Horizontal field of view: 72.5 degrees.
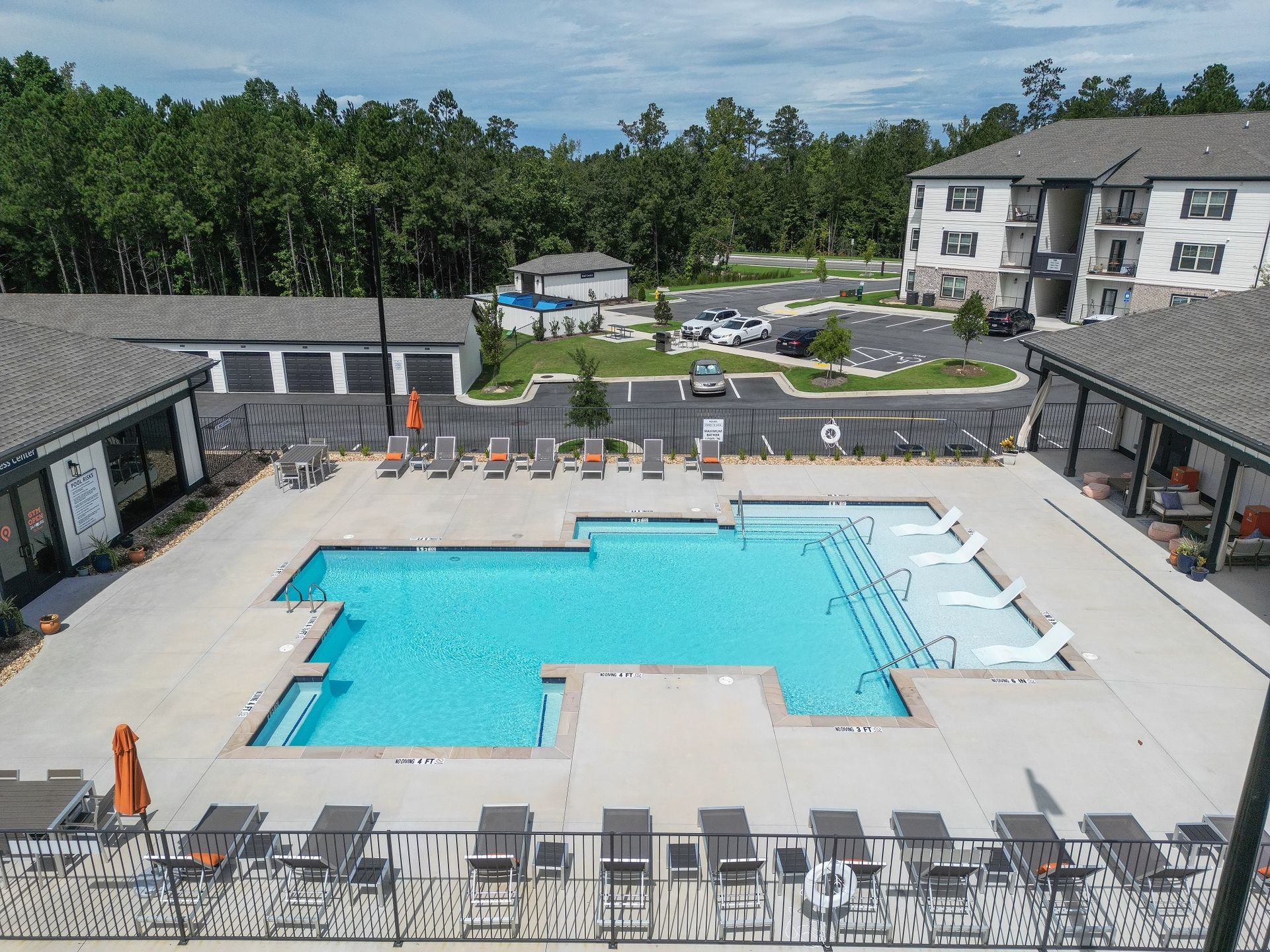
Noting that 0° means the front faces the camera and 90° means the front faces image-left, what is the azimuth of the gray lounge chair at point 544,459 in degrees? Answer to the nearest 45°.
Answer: approximately 0°

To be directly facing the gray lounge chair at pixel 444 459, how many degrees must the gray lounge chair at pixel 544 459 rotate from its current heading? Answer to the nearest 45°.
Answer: approximately 90° to its right

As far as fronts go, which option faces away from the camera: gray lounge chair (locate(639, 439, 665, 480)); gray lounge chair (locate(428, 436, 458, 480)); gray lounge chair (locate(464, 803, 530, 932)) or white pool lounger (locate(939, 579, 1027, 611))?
gray lounge chair (locate(464, 803, 530, 932))

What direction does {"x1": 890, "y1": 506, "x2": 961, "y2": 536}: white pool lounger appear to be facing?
to the viewer's left

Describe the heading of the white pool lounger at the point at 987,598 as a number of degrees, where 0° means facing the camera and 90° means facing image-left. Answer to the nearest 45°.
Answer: approximately 90°

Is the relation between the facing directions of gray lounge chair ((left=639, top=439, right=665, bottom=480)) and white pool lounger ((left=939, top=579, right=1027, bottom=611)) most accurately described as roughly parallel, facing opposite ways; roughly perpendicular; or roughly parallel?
roughly perpendicular

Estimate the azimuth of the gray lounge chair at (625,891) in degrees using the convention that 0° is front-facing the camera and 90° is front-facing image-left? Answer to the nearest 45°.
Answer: approximately 180°

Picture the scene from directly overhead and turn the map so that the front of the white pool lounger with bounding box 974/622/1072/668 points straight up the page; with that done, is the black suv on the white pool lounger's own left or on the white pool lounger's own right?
on the white pool lounger's own right

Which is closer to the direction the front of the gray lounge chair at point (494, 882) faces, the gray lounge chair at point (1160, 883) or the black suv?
the black suv

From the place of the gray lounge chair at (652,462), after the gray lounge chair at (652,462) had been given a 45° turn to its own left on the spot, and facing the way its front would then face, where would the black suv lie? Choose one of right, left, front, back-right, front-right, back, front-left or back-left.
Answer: left
